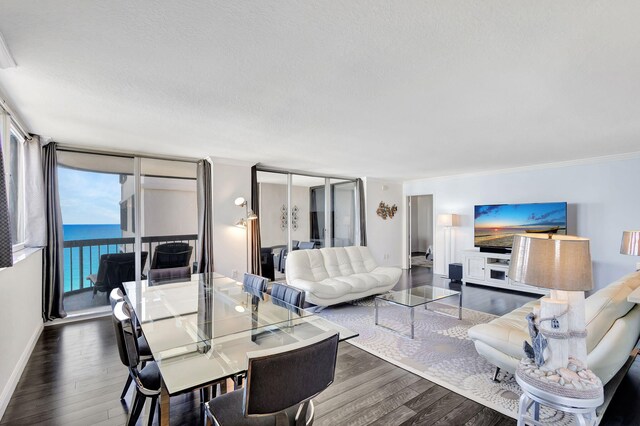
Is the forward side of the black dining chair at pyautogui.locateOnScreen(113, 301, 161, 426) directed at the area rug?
yes

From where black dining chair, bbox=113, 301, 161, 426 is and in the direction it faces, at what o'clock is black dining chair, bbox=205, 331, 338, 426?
black dining chair, bbox=205, 331, 338, 426 is roughly at 2 o'clock from black dining chair, bbox=113, 301, 161, 426.

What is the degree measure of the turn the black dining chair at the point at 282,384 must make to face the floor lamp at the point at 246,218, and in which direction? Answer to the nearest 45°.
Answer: approximately 45° to its right

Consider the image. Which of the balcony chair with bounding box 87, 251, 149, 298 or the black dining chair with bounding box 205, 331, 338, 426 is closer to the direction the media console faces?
the black dining chair

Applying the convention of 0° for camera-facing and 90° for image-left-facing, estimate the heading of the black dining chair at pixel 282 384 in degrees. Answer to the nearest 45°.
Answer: approximately 135°

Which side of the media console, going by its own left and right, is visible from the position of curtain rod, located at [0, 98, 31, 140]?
front

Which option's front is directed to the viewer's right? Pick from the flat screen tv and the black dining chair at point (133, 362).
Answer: the black dining chair

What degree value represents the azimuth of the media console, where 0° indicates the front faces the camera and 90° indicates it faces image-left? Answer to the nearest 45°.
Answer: approximately 45°

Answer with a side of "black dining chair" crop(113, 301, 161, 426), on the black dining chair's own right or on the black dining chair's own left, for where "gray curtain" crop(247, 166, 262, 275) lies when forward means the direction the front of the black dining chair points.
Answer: on the black dining chair's own left

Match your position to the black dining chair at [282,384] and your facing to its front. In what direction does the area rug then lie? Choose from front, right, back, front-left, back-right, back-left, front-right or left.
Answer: right

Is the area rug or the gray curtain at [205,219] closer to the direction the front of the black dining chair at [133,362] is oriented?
the area rug

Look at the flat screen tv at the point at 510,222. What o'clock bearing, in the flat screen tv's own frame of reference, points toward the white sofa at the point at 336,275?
The white sofa is roughly at 12 o'clock from the flat screen tv.

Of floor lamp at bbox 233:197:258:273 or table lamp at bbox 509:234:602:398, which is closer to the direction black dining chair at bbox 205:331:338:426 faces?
the floor lamp

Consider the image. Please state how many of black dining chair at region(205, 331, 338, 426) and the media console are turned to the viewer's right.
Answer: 0

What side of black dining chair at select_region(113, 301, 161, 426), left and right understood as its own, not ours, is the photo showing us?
right

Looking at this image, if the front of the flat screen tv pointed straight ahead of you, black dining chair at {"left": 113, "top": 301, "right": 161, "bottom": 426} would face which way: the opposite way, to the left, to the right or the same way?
the opposite way
